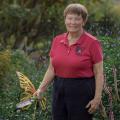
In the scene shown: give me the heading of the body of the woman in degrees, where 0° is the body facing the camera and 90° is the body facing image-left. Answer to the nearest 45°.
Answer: approximately 45°
